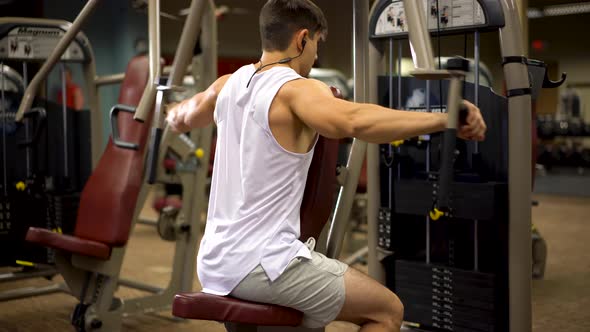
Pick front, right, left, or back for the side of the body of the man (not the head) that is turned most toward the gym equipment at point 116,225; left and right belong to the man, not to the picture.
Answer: left

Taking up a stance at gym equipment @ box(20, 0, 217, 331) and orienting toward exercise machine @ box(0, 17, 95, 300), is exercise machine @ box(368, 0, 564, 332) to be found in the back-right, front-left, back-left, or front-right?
back-right

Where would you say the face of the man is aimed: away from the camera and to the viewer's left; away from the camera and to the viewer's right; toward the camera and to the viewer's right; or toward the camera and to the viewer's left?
away from the camera and to the viewer's right

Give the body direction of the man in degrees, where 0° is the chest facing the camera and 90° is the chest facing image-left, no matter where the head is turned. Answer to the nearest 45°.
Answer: approximately 225°

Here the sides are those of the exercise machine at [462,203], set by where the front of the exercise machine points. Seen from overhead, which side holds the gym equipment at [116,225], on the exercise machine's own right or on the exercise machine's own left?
on the exercise machine's own right

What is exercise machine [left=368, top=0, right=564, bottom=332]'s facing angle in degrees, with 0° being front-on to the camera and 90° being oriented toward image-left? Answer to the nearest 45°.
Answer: approximately 45°

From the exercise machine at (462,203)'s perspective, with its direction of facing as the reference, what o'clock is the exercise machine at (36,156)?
the exercise machine at (36,156) is roughly at 2 o'clock from the exercise machine at (462,203).
